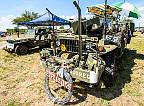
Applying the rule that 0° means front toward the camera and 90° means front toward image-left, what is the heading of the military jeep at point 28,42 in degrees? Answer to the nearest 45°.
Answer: approximately 45°

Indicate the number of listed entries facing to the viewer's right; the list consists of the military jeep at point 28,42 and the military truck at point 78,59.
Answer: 0

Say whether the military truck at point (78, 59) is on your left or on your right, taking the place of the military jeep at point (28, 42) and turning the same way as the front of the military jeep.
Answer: on your left

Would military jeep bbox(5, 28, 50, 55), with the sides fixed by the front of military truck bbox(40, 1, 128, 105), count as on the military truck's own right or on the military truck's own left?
on the military truck's own right
